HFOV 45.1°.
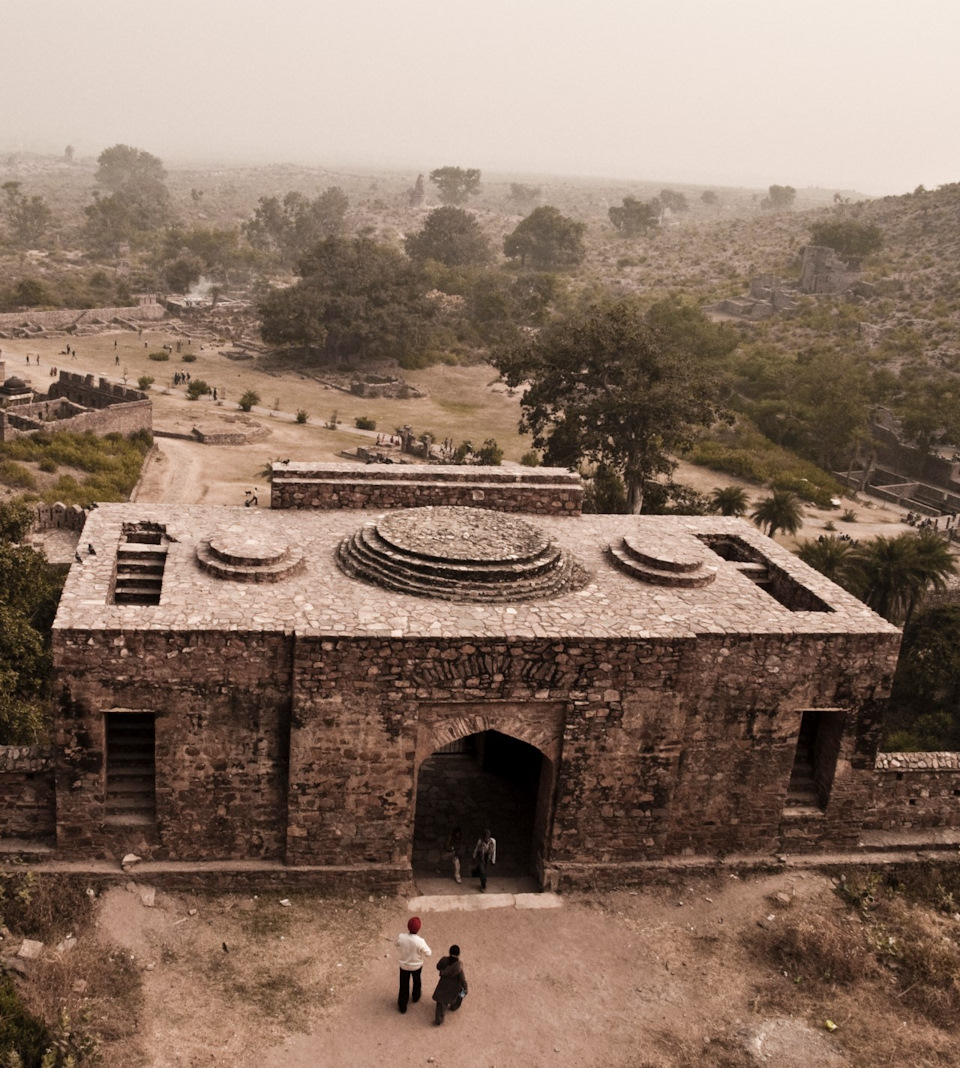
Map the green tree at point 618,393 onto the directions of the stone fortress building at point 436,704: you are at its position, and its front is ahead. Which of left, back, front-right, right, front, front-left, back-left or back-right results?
back

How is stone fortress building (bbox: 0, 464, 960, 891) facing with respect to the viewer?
toward the camera

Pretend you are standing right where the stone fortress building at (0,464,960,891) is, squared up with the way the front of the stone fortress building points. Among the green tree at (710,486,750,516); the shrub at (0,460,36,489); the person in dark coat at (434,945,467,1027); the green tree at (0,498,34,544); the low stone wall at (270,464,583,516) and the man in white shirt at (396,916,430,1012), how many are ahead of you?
2

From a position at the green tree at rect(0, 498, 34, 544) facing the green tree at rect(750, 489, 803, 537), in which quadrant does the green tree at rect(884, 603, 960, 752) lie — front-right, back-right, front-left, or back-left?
front-right

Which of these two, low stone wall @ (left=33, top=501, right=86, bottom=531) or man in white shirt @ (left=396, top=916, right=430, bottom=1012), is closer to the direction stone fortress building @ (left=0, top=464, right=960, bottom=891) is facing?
the man in white shirt

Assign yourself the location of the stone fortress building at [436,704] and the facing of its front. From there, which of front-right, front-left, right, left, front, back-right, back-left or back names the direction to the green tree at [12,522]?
back-right

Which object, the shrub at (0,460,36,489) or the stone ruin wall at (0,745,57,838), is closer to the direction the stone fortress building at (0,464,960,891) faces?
the stone ruin wall

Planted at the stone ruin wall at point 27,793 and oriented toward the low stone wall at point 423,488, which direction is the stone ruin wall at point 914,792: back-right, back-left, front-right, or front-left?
front-right

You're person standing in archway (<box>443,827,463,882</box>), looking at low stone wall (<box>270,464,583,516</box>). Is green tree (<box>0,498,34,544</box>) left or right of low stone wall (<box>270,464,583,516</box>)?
left

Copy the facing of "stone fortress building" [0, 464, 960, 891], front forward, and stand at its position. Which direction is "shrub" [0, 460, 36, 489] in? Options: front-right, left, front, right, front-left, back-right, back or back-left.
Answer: back-right

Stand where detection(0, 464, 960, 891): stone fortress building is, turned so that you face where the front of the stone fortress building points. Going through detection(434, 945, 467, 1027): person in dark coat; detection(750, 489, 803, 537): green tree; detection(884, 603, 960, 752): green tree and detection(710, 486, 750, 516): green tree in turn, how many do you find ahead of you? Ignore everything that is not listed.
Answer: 1

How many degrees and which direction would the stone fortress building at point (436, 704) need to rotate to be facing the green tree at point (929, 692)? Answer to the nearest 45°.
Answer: approximately 135° to its left

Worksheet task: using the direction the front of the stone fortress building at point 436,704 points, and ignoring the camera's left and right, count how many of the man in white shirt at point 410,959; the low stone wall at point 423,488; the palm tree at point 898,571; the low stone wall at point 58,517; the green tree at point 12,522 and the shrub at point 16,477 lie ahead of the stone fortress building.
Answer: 1

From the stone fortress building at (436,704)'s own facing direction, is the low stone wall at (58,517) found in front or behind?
behind

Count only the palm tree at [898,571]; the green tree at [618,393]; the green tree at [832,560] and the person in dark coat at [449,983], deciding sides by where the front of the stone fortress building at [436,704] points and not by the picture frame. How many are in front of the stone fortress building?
1

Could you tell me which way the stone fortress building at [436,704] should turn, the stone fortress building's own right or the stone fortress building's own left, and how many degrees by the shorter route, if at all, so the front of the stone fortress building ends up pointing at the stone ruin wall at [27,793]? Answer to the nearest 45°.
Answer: approximately 90° to the stone fortress building's own right

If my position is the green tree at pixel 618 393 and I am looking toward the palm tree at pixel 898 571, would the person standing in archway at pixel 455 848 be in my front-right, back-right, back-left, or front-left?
front-right

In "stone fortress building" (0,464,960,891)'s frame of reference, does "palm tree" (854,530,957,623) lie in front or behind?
behind

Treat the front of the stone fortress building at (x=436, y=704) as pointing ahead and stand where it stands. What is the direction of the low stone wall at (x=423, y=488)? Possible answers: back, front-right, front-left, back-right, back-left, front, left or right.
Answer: back
